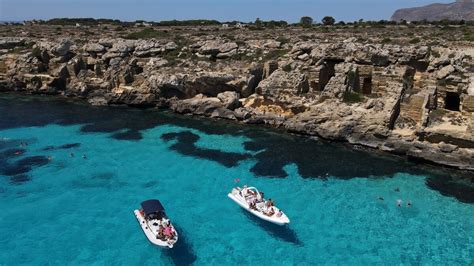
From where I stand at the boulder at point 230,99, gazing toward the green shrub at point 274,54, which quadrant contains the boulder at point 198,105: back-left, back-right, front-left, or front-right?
back-left

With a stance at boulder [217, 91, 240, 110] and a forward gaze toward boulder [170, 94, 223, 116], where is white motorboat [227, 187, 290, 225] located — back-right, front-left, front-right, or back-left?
back-left

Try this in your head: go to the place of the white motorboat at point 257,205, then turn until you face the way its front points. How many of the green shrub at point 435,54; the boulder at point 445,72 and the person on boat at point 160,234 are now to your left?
2

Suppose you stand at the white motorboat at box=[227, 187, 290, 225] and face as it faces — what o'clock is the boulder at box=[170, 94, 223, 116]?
The boulder is roughly at 7 o'clock from the white motorboat.

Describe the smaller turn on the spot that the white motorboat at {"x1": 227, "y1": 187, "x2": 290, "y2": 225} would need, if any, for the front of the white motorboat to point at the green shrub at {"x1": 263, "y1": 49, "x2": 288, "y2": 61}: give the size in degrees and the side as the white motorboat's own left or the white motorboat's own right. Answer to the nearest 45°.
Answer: approximately 135° to the white motorboat's own left
